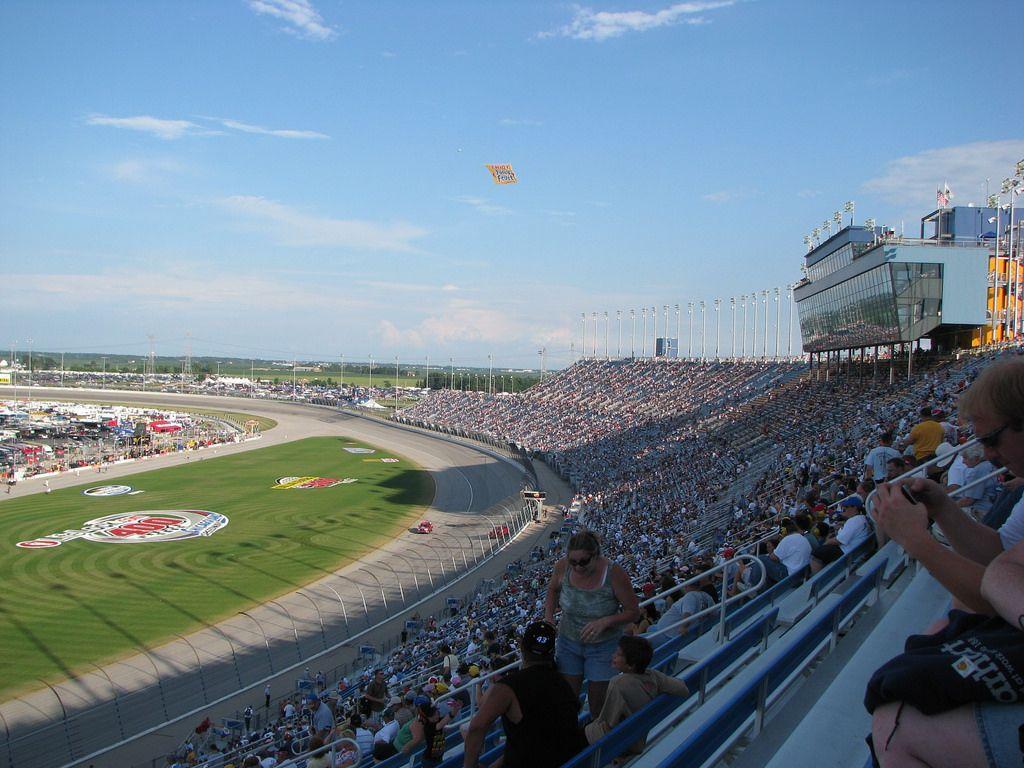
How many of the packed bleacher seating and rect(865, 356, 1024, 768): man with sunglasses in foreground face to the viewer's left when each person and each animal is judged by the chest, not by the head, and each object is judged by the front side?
2

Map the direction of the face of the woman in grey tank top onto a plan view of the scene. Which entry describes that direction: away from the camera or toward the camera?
toward the camera

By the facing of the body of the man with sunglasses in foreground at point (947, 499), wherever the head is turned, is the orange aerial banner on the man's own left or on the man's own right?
on the man's own right

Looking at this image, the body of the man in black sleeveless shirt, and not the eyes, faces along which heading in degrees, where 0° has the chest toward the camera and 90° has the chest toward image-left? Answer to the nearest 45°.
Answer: approximately 180°

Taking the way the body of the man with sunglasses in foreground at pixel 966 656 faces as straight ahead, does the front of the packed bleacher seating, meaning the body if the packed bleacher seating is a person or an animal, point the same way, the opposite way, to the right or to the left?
the same way

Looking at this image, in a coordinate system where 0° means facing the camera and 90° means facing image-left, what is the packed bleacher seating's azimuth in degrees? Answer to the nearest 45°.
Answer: approximately 90°

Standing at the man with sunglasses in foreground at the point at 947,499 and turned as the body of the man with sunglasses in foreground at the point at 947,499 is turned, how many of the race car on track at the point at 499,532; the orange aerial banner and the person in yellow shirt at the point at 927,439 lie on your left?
0

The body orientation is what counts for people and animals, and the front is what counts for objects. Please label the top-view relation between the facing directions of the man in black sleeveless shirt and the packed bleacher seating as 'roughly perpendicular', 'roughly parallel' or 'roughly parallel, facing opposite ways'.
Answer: roughly perpendicular

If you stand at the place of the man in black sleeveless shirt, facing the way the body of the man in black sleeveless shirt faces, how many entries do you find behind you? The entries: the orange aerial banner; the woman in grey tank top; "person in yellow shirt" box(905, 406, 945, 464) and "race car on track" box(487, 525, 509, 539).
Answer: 0

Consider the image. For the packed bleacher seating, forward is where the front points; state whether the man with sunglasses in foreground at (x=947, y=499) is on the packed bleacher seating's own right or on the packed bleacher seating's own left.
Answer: on the packed bleacher seating's own left

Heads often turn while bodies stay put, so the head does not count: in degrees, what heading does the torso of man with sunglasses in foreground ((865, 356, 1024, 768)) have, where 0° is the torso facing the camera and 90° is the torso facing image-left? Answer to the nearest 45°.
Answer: approximately 90°

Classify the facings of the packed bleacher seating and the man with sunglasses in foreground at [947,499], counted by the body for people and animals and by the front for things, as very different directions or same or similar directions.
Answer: same or similar directions

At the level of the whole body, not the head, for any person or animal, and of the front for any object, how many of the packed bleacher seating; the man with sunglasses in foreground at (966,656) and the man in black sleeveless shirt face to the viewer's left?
2

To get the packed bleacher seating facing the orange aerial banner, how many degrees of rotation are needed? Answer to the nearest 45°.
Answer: approximately 90° to its right

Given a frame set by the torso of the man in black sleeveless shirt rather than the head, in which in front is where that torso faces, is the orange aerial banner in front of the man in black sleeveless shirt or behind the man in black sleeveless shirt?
in front
